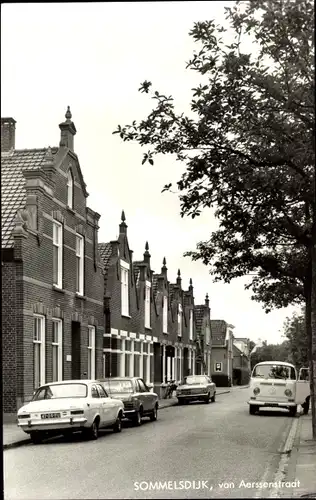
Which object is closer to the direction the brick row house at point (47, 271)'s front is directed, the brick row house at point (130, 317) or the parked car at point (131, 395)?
the parked car

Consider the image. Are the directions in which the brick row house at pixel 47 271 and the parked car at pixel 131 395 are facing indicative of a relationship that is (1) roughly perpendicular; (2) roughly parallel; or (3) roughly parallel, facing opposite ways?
roughly perpendicular
